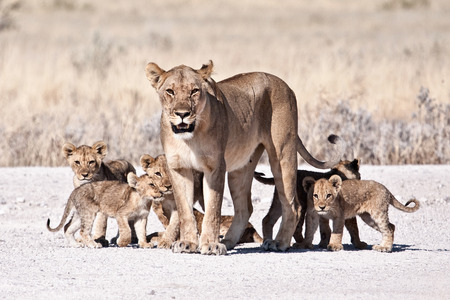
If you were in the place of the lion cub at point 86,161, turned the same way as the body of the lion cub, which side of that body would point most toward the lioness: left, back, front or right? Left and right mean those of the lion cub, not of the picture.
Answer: left

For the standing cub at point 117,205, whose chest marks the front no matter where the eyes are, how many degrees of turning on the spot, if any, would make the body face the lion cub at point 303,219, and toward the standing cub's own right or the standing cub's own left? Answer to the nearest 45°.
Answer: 0° — it already faces it

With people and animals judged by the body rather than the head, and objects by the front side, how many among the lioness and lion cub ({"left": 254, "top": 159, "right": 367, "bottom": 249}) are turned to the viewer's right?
1

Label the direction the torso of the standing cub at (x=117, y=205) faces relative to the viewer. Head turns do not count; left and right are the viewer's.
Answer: facing to the right of the viewer

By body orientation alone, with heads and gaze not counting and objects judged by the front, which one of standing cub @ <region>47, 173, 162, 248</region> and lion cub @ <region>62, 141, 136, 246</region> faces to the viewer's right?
the standing cub

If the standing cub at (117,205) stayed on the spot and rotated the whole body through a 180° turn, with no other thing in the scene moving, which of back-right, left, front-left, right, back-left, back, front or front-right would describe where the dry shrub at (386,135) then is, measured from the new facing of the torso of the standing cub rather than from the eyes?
back-right

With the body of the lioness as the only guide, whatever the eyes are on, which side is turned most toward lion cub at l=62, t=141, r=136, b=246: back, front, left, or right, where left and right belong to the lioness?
right

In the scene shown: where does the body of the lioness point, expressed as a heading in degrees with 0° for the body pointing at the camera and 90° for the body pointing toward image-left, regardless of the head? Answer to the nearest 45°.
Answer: approximately 45°

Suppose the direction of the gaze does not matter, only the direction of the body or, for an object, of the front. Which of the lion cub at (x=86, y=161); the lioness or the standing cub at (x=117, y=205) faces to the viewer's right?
the standing cub

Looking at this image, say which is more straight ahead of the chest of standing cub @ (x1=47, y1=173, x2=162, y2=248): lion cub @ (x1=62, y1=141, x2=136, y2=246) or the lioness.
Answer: the lioness
